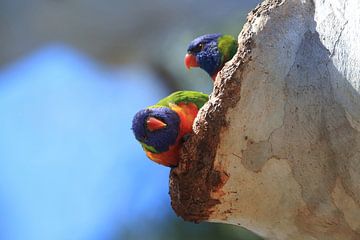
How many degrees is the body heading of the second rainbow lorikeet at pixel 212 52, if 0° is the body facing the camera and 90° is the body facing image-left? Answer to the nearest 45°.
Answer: approximately 90°
